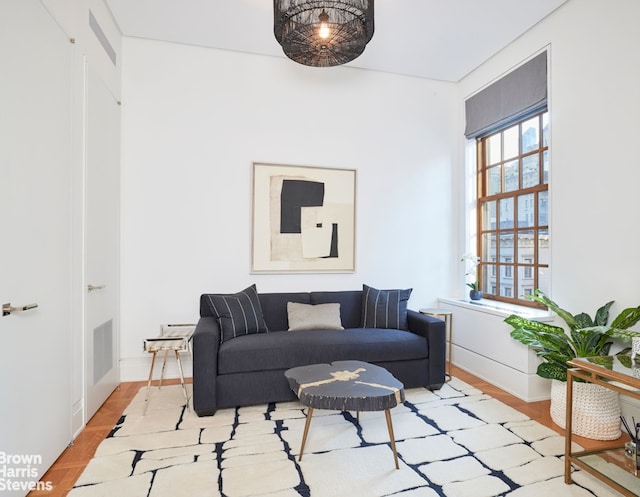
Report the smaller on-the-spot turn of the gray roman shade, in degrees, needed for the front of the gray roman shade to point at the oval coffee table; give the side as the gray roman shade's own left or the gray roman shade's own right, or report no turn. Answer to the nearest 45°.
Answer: approximately 45° to the gray roman shade's own left

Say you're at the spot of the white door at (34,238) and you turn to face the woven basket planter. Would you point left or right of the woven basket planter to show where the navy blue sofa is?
left

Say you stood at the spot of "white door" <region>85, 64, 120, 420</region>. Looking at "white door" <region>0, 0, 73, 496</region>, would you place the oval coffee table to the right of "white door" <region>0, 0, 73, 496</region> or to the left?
left

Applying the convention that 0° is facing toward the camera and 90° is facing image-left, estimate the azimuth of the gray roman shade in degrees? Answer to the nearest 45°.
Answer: approximately 45°

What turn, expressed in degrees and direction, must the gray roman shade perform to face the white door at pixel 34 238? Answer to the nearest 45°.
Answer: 0° — it already faces it
